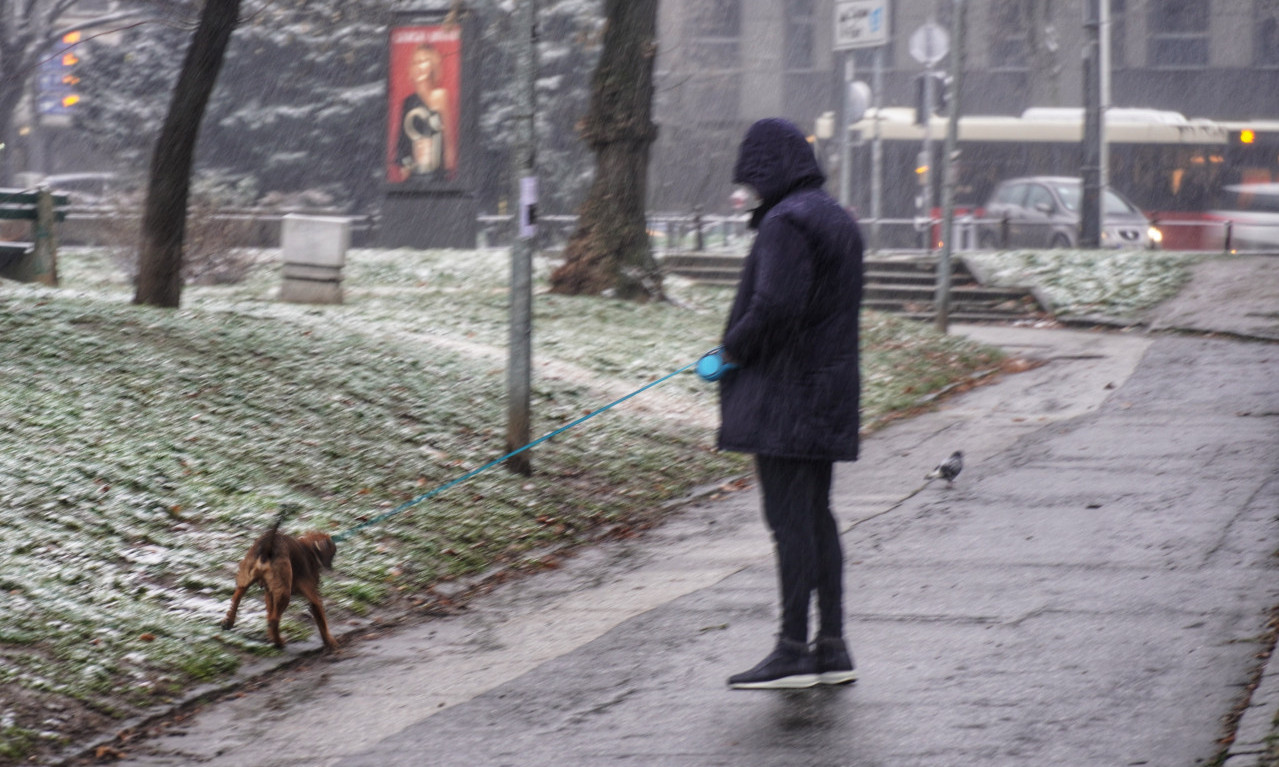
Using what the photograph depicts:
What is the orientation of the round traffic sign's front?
away from the camera

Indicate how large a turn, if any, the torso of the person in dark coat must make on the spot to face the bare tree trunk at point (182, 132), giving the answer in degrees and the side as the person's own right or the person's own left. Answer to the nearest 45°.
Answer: approximately 45° to the person's own right

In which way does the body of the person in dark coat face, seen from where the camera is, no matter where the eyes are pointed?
to the viewer's left

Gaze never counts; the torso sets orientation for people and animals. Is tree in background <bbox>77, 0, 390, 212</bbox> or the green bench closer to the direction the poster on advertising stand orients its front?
the green bench

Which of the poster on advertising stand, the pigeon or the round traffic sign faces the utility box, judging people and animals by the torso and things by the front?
the poster on advertising stand

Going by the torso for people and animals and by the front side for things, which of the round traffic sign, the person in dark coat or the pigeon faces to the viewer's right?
the pigeon

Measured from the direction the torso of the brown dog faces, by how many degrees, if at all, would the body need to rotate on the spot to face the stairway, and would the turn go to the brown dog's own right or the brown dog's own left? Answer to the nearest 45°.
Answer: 0° — it already faces it

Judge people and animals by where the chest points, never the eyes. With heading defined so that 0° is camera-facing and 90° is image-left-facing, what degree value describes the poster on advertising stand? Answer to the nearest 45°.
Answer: approximately 0°

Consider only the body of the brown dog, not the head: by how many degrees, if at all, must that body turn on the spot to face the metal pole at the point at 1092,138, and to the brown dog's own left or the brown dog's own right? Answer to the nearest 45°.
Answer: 0° — it already faces it

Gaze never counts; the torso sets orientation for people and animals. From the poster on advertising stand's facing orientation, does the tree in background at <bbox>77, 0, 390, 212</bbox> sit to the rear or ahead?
to the rear

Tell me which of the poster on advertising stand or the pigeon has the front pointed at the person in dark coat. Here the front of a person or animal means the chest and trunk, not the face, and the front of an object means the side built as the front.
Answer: the poster on advertising stand

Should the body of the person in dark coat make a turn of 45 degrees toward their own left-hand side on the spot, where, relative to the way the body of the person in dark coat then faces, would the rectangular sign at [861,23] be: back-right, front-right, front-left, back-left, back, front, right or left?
back-right

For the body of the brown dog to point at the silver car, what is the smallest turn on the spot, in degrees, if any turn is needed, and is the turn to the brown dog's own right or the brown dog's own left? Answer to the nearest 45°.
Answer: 0° — it already faces it
